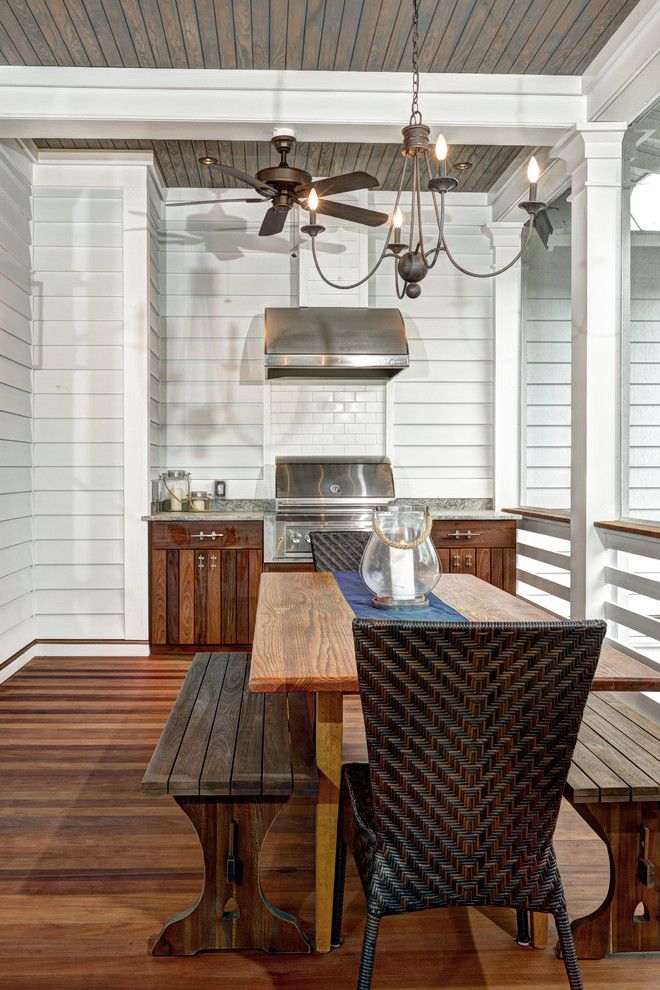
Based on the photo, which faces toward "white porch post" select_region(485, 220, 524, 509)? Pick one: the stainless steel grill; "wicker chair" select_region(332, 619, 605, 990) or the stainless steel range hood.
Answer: the wicker chair

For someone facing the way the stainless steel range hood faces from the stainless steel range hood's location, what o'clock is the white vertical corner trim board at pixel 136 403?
The white vertical corner trim board is roughly at 3 o'clock from the stainless steel range hood.

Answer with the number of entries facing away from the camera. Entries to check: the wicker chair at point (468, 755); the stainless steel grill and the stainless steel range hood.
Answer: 1

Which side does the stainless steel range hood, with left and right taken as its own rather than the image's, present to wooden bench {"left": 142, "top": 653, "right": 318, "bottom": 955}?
front

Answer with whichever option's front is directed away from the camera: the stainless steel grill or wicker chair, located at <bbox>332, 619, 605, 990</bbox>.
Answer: the wicker chair

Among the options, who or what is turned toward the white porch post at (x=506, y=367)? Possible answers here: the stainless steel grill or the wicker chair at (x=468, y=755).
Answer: the wicker chair

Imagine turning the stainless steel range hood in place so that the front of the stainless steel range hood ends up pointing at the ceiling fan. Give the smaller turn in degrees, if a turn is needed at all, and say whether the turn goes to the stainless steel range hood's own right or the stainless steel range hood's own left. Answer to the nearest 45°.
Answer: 0° — it already faces it

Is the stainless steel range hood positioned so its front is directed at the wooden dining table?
yes

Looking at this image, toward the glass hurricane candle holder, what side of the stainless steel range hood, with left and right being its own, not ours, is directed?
front

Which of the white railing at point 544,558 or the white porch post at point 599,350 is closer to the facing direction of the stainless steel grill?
the white porch post

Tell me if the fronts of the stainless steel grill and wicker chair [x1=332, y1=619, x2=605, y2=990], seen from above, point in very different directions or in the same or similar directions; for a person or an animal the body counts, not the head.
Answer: very different directions

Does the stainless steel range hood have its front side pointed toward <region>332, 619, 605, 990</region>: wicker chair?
yes

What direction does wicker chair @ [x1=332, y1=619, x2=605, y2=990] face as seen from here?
away from the camera

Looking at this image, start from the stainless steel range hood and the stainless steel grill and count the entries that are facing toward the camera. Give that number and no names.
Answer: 2

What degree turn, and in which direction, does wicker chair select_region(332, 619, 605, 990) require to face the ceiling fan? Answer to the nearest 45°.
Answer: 0° — it already faces it

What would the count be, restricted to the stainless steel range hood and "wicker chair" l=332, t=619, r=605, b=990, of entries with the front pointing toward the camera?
1
